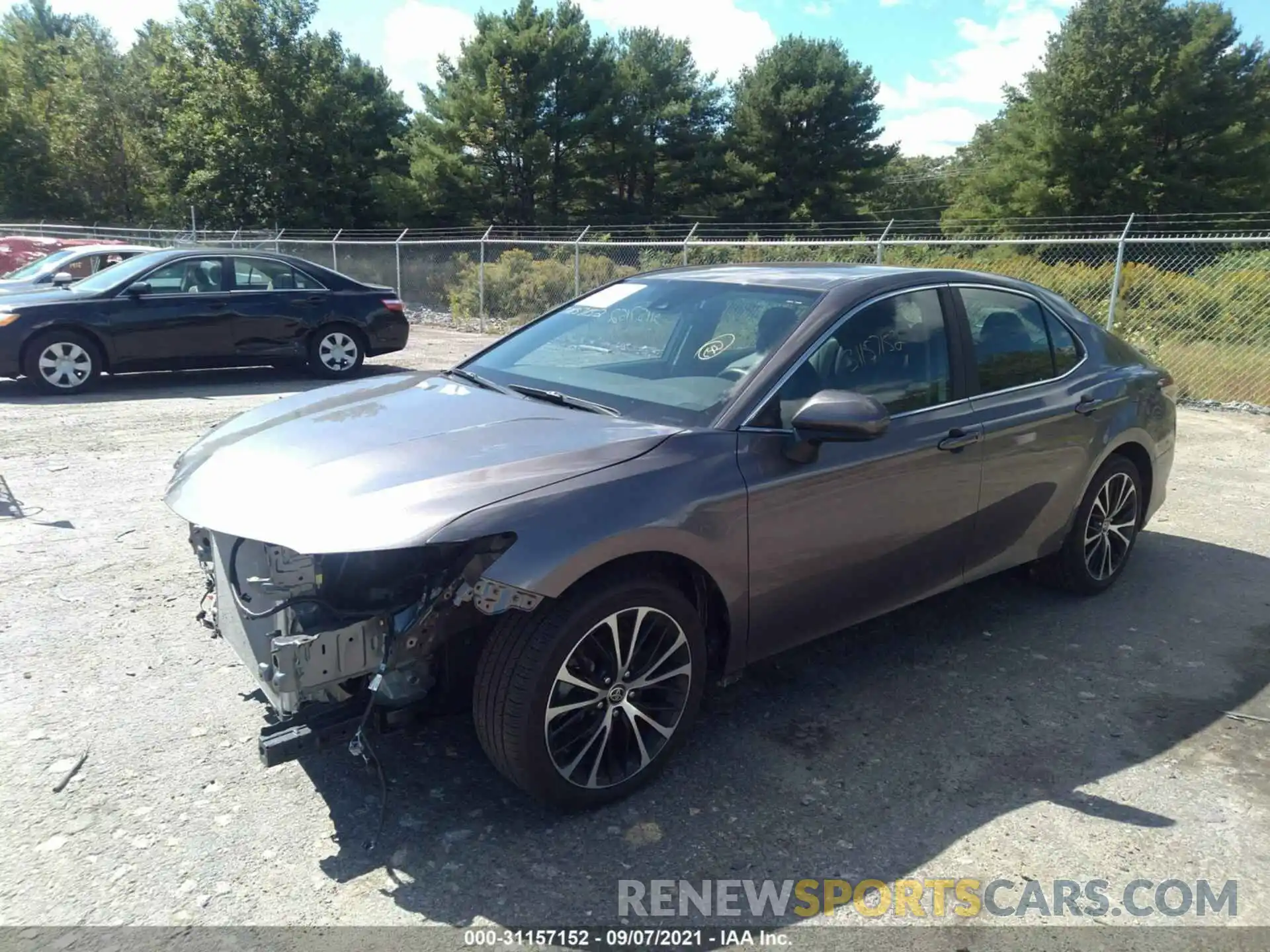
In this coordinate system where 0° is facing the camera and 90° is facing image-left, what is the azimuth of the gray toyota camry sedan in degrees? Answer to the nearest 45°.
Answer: approximately 45°

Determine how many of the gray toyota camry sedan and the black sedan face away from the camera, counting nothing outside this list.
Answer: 0

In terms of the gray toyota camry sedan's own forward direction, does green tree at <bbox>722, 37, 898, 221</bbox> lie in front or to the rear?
to the rear

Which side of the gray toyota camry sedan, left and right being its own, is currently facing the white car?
right

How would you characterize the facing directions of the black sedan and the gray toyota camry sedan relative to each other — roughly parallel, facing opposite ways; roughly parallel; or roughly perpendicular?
roughly parallel

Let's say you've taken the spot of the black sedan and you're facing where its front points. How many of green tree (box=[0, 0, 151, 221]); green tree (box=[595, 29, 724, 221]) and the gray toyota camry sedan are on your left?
1

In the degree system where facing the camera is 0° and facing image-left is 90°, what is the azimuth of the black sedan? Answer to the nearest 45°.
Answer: approximately 90°

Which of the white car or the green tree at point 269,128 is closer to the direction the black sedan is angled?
the white car

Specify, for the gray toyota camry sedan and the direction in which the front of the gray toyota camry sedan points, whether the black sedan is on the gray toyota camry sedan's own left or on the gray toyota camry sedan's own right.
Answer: on the gray toyota camry sedan's own right

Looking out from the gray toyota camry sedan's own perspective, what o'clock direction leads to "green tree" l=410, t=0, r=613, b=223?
The green tree is roughly at 4 o'clock from the gray toyota camry sedan.

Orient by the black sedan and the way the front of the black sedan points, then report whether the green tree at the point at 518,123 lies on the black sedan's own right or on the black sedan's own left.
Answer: on the black sedan's own right

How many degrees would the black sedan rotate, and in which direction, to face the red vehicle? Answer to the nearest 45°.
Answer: approximately 90° to its right
